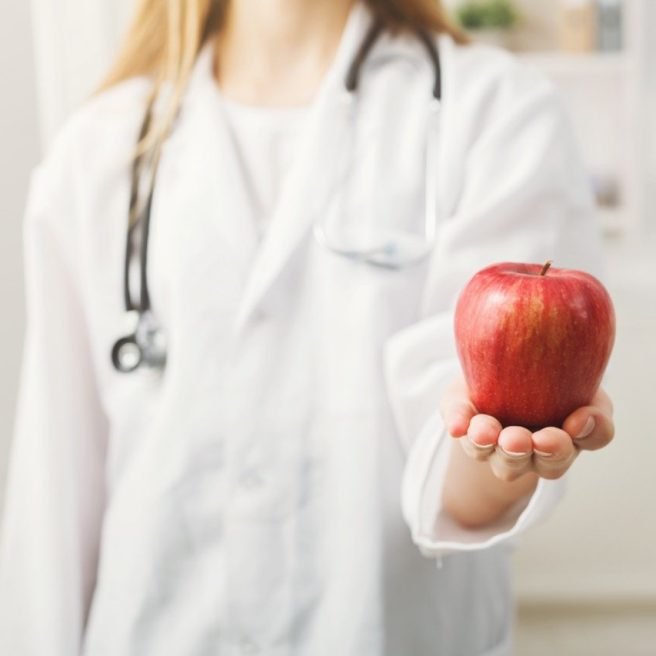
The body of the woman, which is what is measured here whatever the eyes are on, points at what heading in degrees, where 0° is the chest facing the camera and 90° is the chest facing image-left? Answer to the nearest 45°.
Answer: approximately 0°
